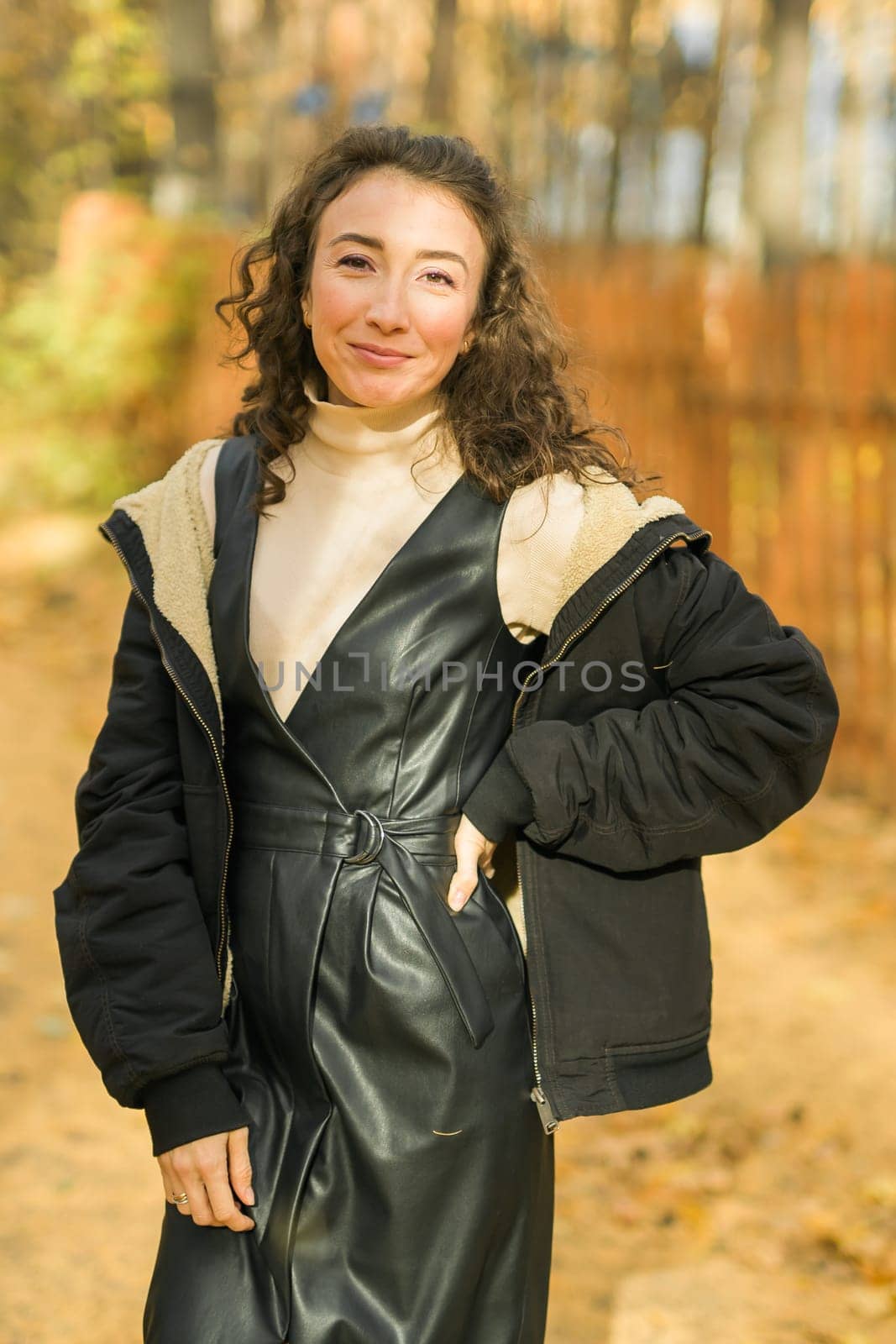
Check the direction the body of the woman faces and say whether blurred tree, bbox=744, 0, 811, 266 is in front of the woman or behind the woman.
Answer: behind

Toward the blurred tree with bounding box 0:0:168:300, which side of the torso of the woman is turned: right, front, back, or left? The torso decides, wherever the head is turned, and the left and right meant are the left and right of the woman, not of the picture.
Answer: back

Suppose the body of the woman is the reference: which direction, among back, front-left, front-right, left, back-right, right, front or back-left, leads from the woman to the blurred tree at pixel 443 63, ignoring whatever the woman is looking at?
back

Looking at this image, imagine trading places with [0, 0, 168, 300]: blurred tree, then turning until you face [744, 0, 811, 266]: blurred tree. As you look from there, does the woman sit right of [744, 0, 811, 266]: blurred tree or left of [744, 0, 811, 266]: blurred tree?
right

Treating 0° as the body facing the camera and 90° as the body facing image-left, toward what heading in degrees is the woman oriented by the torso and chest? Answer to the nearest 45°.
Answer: approximately 0°

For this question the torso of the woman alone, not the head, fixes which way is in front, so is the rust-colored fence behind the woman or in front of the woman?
behind

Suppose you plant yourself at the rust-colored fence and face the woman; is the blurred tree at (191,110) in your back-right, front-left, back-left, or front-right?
back-right

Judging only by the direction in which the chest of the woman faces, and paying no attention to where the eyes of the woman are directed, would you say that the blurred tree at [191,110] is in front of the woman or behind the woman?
behind

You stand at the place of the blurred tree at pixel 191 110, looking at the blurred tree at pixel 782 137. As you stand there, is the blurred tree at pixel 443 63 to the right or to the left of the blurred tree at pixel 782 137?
left

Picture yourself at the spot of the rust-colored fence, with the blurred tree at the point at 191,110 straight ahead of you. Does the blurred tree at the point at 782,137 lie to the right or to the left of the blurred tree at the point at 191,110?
right
